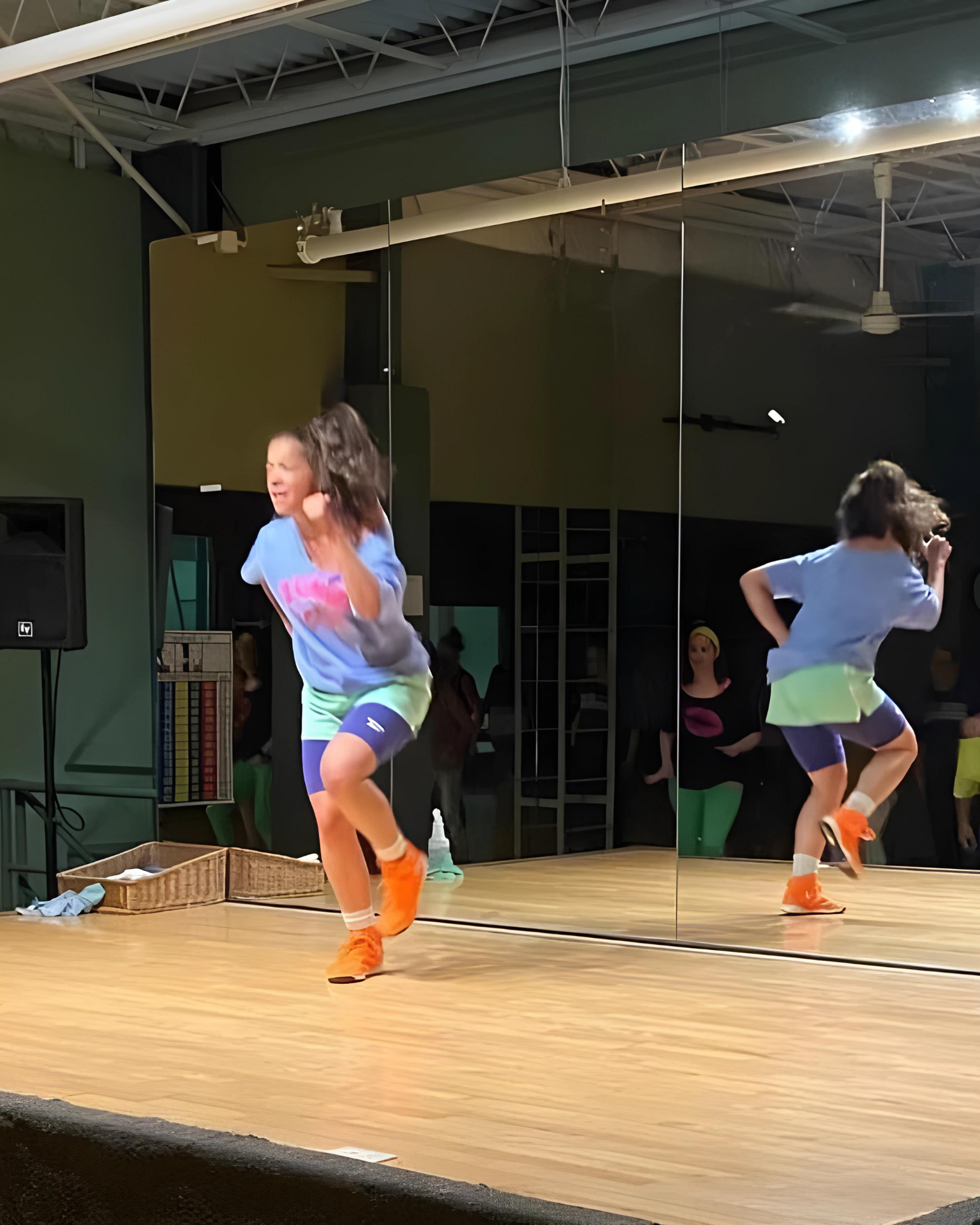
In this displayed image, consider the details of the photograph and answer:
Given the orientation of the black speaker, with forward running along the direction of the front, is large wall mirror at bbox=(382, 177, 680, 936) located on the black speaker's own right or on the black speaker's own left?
on the black speaker's own left

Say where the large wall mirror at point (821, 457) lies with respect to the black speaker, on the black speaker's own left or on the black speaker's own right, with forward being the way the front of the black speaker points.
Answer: on the black speaker's own left

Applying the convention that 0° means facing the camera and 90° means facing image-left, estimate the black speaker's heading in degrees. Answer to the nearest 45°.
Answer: approximately 0°
